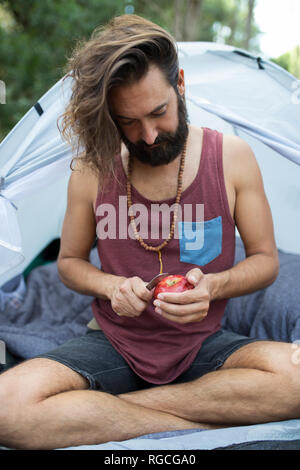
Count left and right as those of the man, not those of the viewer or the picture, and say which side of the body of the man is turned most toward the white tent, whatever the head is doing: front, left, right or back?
back

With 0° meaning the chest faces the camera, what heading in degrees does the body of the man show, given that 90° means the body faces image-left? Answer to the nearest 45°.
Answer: approximately 0°
